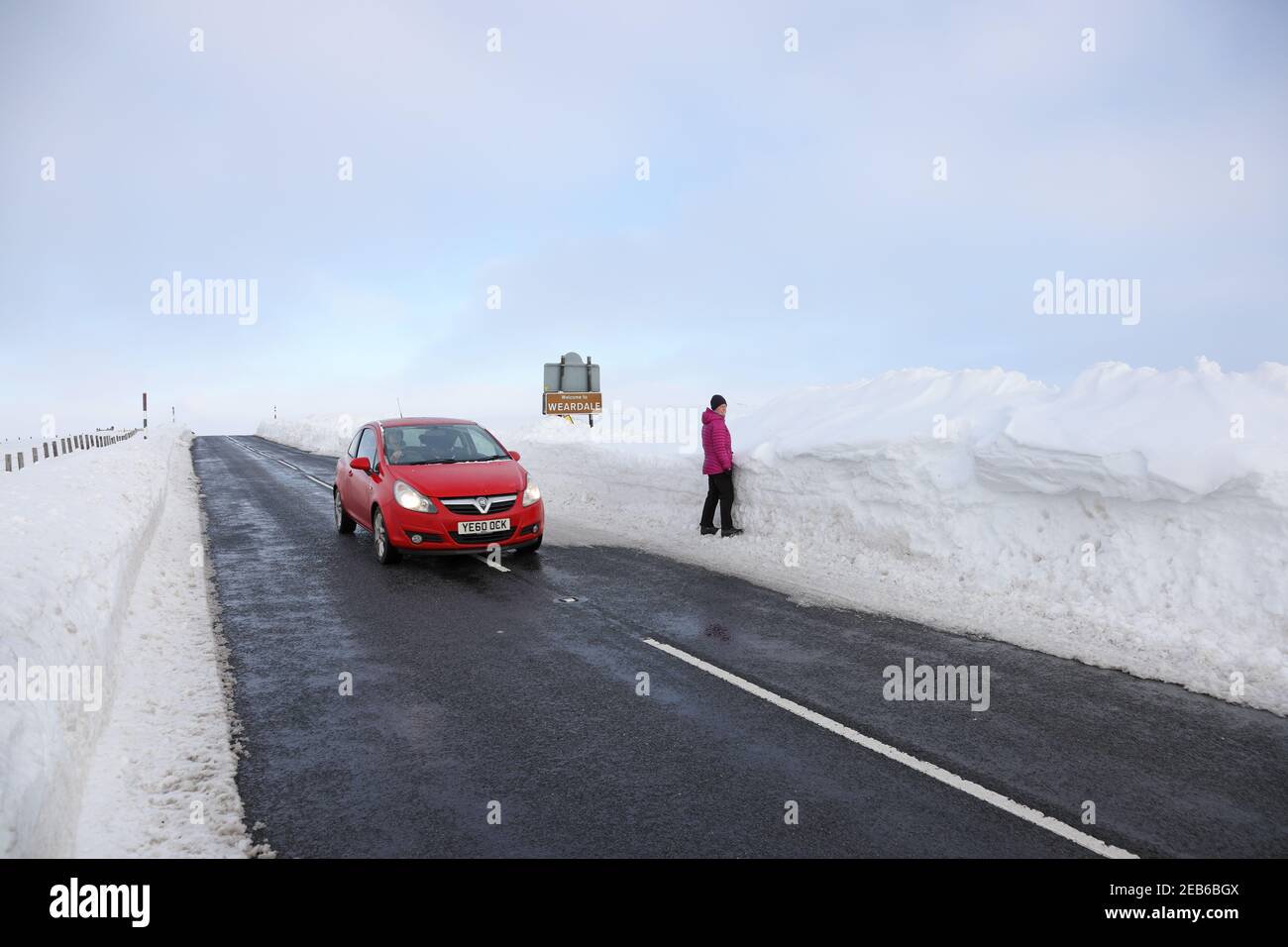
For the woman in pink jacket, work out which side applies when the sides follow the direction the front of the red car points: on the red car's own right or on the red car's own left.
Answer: on the red car's own left

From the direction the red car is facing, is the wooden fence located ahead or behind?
behind

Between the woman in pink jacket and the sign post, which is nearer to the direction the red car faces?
the woman in pink jacket

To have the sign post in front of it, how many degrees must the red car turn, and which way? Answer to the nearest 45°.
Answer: approximately 135° to its left
